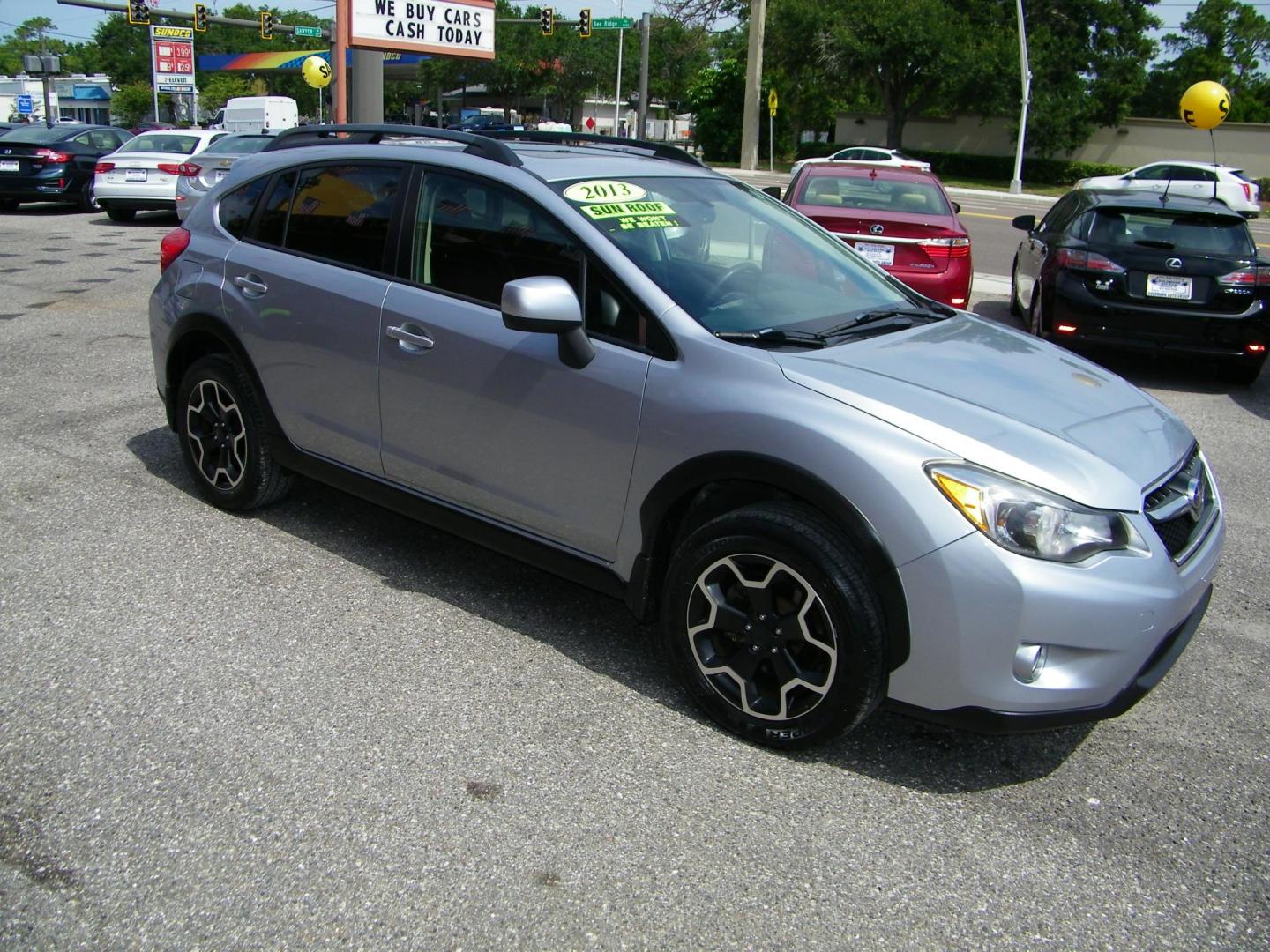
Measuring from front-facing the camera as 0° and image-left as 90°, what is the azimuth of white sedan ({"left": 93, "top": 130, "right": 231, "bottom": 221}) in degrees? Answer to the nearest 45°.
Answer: approximately 225°

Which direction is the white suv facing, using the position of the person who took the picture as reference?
facing to the left of the viewer

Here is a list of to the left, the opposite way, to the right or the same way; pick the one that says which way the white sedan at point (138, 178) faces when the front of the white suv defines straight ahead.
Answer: to the right

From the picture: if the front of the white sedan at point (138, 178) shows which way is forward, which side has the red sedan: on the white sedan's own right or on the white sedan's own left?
on the white sedan's own right

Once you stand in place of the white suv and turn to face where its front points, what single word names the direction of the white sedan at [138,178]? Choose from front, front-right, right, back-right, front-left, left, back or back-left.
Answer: front-left

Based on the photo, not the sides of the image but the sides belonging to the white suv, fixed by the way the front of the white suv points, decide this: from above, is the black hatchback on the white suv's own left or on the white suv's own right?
on the white suv's own left

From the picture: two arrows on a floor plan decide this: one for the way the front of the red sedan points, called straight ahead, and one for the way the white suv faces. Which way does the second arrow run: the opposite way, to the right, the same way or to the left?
to the left

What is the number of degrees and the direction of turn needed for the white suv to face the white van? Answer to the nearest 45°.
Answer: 0° — it already faces it

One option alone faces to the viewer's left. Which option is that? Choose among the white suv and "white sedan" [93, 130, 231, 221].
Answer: the white suv

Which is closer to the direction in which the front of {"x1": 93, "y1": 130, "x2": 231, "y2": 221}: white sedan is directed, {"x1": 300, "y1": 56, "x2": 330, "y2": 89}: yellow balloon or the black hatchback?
the yellow balloon

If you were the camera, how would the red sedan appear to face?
facing away from the viewer
